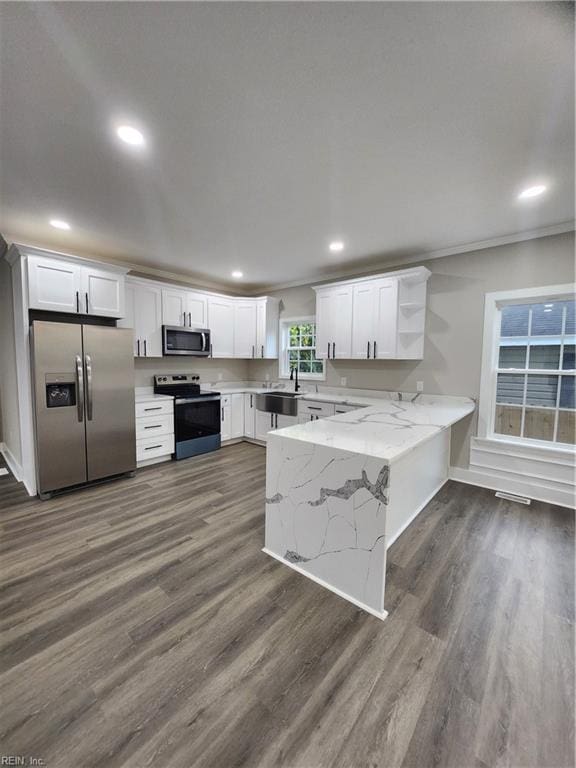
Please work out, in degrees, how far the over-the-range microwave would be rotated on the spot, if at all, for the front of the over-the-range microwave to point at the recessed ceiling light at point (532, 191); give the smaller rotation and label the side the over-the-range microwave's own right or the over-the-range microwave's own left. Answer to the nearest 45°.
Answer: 0° — it already faces it

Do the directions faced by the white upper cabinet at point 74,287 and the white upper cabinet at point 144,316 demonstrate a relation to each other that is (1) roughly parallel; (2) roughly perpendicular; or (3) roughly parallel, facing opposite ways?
roughly parallel

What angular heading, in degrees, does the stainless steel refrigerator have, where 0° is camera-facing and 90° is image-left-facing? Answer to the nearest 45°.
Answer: approximately 315°

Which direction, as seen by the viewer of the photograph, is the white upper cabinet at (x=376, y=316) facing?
facing the viewer and to the left of the viewer

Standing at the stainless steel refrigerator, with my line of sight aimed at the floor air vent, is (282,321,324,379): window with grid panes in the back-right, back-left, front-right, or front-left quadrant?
front-left

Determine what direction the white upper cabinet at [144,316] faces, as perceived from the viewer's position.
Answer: facing the viewer and to the right of the viewer

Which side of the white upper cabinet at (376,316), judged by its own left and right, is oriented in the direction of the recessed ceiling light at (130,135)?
front

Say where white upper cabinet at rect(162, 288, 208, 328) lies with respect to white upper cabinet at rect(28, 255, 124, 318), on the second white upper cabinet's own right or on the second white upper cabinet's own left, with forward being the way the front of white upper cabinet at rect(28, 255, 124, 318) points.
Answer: on the second white upper cabinet's own left

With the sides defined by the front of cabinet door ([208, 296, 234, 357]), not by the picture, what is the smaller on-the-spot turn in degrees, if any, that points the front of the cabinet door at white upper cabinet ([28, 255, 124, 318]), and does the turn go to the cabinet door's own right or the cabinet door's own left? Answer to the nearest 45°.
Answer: approximately 90° to the cabinet door's own right

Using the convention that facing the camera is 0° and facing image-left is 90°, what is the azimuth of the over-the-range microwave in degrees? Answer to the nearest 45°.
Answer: approximately 315°

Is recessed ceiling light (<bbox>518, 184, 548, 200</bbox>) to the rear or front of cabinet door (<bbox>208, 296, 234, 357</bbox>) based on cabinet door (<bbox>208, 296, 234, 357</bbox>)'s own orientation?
to the front
